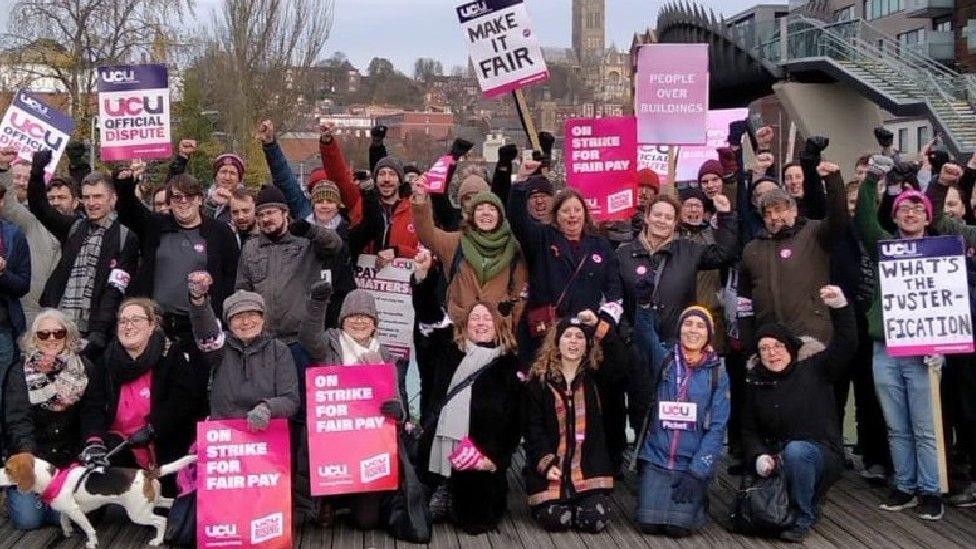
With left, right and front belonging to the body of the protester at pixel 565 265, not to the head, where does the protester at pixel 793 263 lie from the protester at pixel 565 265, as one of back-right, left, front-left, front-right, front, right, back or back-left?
left

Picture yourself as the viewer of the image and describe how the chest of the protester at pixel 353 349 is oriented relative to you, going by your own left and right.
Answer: facing the viewer

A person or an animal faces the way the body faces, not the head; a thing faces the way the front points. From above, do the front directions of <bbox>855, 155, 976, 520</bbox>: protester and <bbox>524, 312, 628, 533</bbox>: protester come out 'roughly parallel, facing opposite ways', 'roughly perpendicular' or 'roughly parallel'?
roughly parallel

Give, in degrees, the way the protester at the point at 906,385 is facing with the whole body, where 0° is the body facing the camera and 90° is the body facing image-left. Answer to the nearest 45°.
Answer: approximately 0°

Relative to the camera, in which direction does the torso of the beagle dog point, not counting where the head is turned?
to the viewer's left

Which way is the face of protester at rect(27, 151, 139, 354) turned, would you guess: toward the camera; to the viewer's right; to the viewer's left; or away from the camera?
toward the camera

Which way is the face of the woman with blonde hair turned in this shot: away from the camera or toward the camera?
toward the camera

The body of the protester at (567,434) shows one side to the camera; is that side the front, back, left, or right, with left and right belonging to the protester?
front

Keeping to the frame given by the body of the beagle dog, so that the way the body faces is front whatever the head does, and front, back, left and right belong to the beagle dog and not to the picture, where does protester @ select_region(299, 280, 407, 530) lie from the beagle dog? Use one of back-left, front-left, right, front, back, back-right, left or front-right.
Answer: back

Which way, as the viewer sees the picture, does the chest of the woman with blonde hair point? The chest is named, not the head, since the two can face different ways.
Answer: toward the camera

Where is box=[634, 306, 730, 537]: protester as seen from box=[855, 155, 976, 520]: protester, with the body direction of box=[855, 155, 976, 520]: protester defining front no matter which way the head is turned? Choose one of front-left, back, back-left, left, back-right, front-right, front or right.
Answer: front-right

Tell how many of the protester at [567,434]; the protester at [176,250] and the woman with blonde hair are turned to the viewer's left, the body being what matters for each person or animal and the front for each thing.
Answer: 0

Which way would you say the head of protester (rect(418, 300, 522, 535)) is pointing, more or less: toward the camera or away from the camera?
toward the camera
